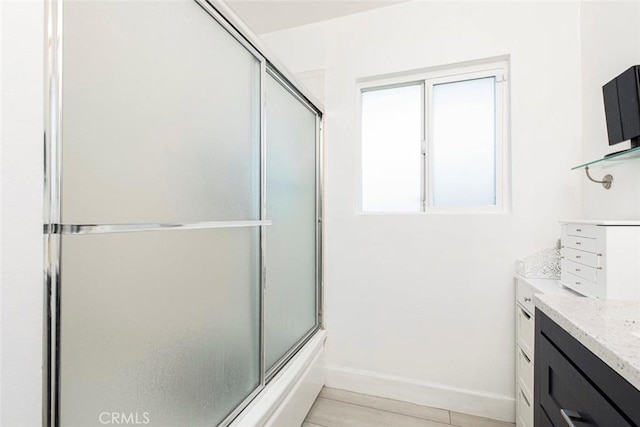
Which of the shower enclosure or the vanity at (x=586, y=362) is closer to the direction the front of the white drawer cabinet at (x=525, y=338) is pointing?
the shower enclosure

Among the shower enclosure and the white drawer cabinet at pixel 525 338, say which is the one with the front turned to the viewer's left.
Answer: the white drawer cabinet

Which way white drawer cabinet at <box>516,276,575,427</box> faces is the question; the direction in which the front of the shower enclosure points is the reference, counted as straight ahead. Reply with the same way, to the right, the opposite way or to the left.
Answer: the opposite way

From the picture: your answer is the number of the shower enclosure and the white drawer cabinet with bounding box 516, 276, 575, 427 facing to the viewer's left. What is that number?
1

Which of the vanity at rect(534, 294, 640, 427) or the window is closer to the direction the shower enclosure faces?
the vanity

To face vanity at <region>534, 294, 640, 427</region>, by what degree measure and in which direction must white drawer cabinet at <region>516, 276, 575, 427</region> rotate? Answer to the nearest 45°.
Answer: approximately 90° to its left

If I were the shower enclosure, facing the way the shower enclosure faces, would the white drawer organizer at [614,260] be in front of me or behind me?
in front

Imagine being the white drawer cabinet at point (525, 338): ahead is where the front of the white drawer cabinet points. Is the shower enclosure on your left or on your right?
on your left

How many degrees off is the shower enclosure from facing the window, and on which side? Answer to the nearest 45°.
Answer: approximately 45° to its left

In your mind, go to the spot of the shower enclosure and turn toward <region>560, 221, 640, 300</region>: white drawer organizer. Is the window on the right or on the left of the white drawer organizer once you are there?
left

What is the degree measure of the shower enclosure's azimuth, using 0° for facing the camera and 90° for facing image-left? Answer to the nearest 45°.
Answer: approximately 315°

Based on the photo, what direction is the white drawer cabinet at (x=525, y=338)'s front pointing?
to the viewer's left
